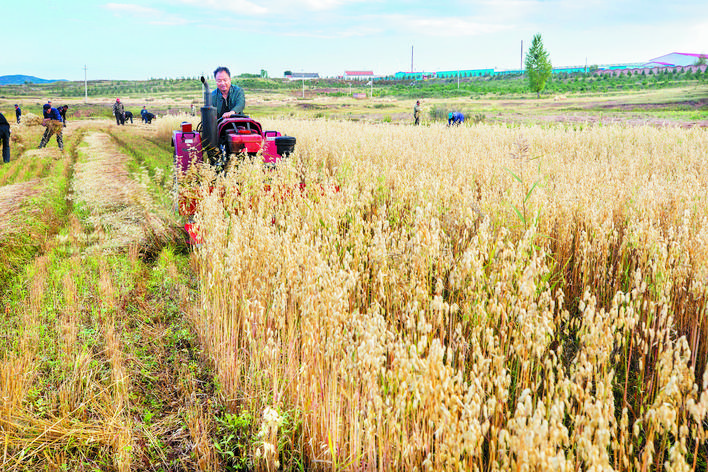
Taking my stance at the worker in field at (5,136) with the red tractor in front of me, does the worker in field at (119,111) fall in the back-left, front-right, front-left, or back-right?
back-left

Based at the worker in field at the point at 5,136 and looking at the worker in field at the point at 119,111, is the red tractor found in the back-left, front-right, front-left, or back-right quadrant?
back-right

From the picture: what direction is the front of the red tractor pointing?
toward the camera

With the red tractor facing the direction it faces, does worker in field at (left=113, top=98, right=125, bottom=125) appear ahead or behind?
behind

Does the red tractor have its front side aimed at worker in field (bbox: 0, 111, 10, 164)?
no
